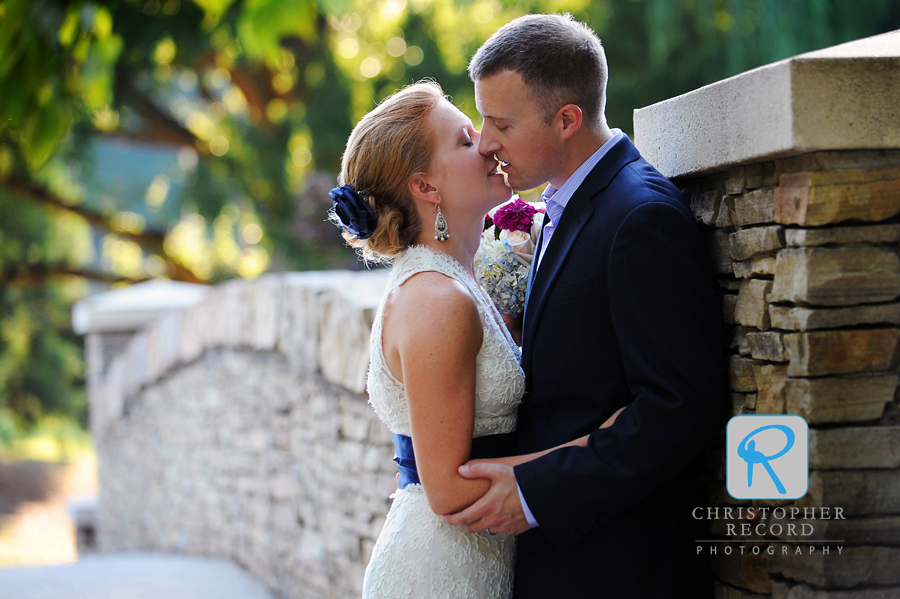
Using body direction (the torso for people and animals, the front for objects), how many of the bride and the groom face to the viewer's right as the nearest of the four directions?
1

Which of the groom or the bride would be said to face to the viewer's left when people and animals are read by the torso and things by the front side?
the groom

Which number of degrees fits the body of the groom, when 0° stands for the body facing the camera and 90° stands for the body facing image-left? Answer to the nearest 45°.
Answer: approximately 90°

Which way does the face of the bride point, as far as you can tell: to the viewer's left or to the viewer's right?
to the viewer's right

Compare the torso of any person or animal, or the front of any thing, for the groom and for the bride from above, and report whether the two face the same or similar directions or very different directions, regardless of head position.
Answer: very different directions

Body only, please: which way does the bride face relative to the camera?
to the viewer's right
